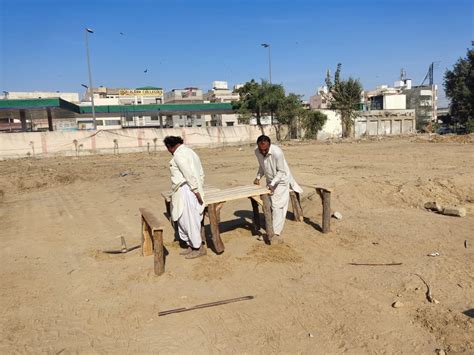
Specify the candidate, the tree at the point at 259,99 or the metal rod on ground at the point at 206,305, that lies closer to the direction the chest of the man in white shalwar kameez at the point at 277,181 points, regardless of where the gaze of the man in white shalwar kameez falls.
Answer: the metal rod on ground

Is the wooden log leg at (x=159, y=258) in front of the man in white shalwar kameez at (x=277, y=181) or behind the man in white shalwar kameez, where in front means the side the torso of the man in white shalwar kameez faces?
in front

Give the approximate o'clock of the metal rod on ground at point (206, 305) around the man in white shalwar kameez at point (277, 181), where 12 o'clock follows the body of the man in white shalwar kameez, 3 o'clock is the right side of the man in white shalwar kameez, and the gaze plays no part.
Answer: The metal rod on ground is roughly at 11 o'clock from the man in white shalwar kameez.

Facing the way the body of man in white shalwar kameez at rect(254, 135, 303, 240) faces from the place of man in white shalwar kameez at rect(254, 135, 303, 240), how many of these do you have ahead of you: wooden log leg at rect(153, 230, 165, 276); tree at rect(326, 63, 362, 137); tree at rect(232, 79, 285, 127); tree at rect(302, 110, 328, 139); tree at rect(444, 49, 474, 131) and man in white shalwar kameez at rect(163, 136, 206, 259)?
2

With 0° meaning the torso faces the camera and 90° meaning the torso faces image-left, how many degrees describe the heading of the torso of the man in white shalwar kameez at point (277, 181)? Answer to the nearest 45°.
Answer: approximately 45°

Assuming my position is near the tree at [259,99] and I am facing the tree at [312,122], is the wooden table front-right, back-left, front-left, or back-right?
back-right

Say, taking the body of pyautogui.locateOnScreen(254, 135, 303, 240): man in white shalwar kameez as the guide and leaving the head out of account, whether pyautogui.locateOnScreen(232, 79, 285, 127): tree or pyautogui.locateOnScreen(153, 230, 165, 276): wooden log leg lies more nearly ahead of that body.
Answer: the wooden log leg

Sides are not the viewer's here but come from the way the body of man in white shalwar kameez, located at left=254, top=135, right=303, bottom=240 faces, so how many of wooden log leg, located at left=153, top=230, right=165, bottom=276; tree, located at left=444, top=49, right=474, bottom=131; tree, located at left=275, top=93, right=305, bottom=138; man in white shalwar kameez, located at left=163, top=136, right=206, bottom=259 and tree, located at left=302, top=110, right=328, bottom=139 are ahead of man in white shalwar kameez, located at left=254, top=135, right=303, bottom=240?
2
